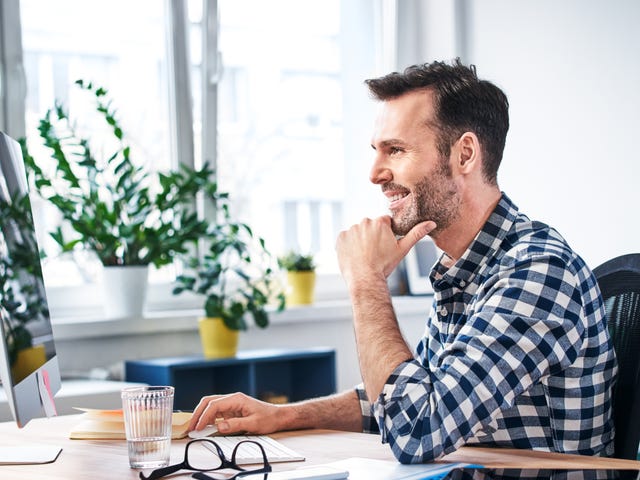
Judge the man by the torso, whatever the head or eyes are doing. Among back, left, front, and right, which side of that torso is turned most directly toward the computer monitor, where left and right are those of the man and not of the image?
front

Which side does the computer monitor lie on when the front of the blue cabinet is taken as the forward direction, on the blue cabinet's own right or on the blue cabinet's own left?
on the blue cabinet's own right

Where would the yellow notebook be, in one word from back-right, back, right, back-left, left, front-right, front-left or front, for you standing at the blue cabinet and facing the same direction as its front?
front-right

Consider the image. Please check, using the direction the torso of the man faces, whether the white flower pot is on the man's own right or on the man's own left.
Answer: on the man's own right

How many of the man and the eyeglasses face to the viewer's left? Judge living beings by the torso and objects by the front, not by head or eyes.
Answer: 1

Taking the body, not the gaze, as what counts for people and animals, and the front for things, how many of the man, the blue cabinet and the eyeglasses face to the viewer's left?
1

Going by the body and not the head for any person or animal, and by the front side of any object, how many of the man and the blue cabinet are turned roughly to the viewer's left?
1

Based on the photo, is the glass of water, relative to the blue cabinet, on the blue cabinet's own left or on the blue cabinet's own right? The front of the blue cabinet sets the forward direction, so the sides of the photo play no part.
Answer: on the blue cabinet's own right

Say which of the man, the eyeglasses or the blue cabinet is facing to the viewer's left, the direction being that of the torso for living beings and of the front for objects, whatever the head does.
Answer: the man

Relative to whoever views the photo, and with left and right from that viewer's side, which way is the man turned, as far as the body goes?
facing to the left of the viewer

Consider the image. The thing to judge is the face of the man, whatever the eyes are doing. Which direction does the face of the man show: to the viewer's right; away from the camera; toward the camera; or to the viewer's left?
to the viewer's left

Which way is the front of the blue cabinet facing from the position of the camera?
facing the viewer and to the right of the viewer

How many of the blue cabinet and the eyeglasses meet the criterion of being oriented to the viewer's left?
0
